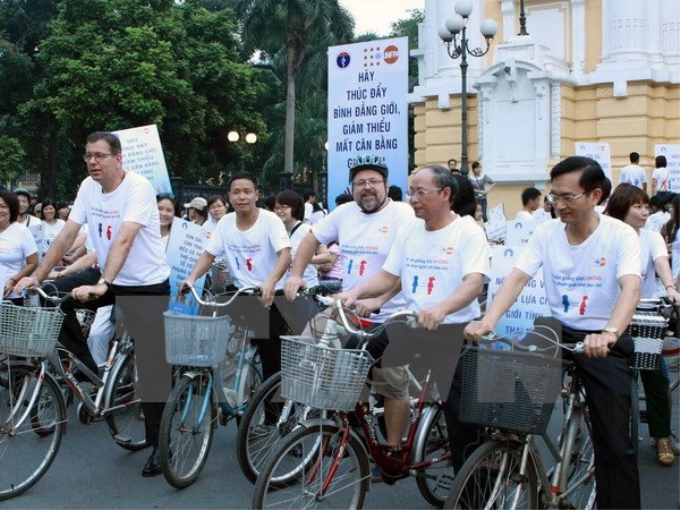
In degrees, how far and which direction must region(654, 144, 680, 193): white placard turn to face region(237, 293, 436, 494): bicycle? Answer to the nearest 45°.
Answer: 0° — it already faces it

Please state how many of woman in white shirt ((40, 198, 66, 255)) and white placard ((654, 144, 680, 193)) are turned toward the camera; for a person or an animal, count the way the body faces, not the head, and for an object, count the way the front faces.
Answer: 2

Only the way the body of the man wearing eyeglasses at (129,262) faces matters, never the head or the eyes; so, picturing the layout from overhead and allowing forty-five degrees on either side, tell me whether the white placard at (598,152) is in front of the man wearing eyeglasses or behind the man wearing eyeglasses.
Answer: behind

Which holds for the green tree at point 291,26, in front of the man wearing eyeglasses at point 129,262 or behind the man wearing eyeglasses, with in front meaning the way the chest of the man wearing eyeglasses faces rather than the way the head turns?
behind

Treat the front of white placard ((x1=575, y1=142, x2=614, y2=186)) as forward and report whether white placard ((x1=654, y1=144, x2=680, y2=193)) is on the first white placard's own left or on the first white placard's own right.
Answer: on the first white placard's own left

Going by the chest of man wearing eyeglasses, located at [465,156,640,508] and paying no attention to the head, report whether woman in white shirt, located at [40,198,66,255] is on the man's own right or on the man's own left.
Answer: on the man's own right

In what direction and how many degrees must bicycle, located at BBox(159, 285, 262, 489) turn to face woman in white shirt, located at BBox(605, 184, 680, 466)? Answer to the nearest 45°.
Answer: approximately 135° to its left

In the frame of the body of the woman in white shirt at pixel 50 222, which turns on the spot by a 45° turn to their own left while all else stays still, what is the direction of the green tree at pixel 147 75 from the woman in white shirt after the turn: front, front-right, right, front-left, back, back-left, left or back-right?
back-left

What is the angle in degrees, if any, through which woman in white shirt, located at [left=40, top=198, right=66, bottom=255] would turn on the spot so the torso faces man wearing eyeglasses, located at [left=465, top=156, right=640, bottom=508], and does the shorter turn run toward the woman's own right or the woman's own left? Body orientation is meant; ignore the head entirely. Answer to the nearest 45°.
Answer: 0° — they already face them

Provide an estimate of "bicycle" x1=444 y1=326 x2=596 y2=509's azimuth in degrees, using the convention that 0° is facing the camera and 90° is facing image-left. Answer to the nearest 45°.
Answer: approximately 45°

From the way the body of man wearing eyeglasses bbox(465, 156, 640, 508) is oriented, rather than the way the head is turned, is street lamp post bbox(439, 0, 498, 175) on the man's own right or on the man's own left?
on the man's own right
